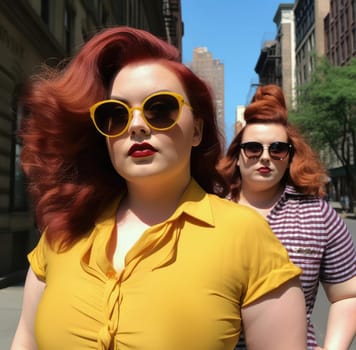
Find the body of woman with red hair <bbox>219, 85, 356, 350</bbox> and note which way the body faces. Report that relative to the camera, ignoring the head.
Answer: toward the camera

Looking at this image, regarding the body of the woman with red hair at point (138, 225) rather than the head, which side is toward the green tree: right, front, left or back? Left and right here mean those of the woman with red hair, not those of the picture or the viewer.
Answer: back

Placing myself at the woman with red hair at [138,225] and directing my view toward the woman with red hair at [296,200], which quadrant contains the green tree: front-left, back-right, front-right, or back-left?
front-left

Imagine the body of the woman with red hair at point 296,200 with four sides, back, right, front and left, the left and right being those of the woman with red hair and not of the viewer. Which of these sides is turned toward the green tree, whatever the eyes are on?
back

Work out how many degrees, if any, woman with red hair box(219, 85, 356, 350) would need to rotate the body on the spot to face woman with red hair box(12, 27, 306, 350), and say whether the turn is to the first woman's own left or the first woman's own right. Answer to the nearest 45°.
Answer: approximately 45° to the first woman's own right

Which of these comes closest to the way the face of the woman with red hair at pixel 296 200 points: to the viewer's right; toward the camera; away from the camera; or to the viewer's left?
toward the camera

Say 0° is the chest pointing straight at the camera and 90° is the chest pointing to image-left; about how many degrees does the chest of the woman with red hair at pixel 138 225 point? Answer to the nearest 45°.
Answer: approximately 45°

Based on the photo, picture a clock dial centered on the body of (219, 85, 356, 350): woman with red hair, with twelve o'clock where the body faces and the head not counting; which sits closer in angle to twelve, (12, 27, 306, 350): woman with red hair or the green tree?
the woman with red hair

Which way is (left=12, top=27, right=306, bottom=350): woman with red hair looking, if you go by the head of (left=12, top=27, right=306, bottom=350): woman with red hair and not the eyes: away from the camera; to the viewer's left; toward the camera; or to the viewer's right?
toward the camera

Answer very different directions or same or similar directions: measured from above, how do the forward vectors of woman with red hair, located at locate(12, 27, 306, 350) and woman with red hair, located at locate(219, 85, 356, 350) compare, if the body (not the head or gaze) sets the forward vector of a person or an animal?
same or similar directions
